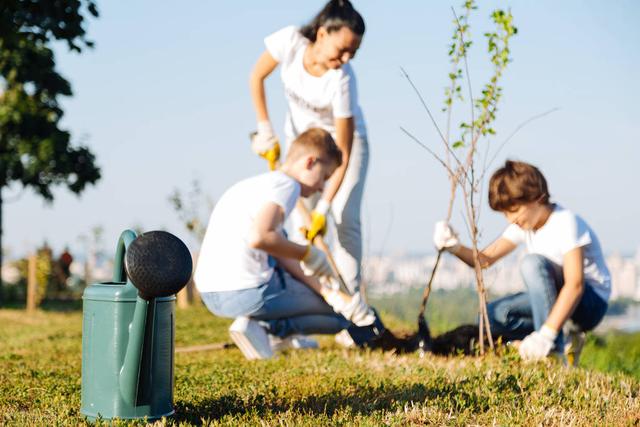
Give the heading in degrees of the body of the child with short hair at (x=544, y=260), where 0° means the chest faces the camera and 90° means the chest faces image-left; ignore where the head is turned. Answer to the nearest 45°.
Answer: approximately 45°

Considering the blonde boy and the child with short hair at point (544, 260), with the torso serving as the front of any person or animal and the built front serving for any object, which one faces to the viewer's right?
the blonde boy

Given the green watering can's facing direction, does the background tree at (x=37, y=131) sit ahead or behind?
behind

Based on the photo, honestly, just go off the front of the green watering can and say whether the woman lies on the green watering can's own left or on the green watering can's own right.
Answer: on the green watering can's own left

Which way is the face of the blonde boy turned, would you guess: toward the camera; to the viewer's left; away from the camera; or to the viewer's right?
to the viewer's right

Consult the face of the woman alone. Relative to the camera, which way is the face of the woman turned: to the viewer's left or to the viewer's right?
to the viewer's right

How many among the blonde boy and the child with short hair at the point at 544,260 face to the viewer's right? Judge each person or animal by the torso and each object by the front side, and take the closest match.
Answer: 1

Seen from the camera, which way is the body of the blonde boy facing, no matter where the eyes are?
to the viewer's right
